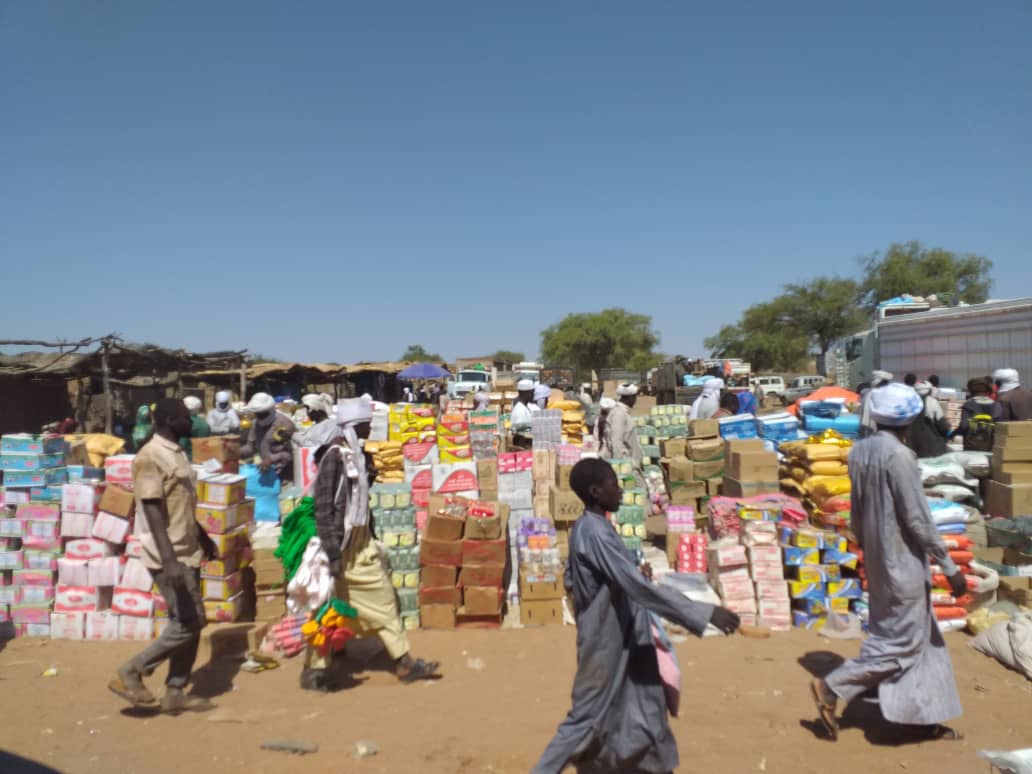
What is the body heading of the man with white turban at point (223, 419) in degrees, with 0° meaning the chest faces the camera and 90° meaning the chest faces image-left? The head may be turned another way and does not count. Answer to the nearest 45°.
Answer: approximately 0°

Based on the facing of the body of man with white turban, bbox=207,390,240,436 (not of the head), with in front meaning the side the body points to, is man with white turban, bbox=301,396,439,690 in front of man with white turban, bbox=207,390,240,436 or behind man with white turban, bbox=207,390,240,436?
in front

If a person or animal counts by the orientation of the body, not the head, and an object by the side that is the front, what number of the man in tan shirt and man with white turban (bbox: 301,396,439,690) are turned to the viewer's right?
2

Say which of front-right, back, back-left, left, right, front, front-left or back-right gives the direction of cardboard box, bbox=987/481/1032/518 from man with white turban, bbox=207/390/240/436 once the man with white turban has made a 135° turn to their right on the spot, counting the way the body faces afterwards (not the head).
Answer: back

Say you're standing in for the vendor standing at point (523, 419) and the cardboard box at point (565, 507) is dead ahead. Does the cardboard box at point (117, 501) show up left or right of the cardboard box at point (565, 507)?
right

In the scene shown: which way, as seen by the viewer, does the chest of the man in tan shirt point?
to the viewer's right

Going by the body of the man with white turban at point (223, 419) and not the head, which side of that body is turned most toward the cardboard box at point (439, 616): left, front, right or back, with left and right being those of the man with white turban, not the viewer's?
front

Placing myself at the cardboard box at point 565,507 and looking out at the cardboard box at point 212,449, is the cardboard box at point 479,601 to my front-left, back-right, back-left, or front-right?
front-left

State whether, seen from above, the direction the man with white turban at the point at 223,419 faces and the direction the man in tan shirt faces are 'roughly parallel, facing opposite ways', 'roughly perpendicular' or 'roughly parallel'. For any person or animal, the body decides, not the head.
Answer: roughly perpendicular

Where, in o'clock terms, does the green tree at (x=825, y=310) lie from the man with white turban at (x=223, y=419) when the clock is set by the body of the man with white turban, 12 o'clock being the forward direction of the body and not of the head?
The green tree is roughly at 8 o'clock from the man with white turban.

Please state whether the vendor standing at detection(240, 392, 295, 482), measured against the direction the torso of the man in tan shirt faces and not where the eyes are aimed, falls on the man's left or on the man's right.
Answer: on the man's left

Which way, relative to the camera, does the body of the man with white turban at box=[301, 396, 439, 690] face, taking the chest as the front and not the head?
to the viewer's right

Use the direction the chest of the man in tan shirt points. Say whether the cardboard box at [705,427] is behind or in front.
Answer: in front
